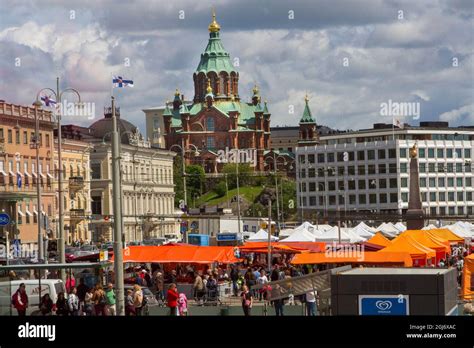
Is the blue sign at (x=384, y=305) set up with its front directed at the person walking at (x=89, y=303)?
no

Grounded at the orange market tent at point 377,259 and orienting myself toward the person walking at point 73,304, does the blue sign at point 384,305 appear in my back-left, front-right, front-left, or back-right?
front-left

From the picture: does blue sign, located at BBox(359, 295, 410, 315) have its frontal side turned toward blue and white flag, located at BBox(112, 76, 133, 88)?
no

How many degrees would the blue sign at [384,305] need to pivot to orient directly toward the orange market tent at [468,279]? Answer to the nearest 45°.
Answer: approximately 180°

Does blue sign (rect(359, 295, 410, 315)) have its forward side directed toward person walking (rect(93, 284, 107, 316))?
no

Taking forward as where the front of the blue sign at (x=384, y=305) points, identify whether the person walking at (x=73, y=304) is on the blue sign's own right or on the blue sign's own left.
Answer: on the blue sign's own right

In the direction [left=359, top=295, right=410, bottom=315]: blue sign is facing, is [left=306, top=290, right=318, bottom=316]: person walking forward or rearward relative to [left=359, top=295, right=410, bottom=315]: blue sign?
rearward

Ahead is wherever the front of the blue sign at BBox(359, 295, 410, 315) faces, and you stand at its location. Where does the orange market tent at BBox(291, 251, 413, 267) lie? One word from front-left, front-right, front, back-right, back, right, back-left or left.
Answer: back

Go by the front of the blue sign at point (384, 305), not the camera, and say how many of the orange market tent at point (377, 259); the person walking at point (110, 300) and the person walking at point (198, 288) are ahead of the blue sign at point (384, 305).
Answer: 0

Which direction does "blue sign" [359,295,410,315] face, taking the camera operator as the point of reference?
facing the viewer

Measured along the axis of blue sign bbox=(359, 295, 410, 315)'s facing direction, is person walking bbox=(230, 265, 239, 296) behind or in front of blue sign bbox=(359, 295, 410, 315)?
behind
